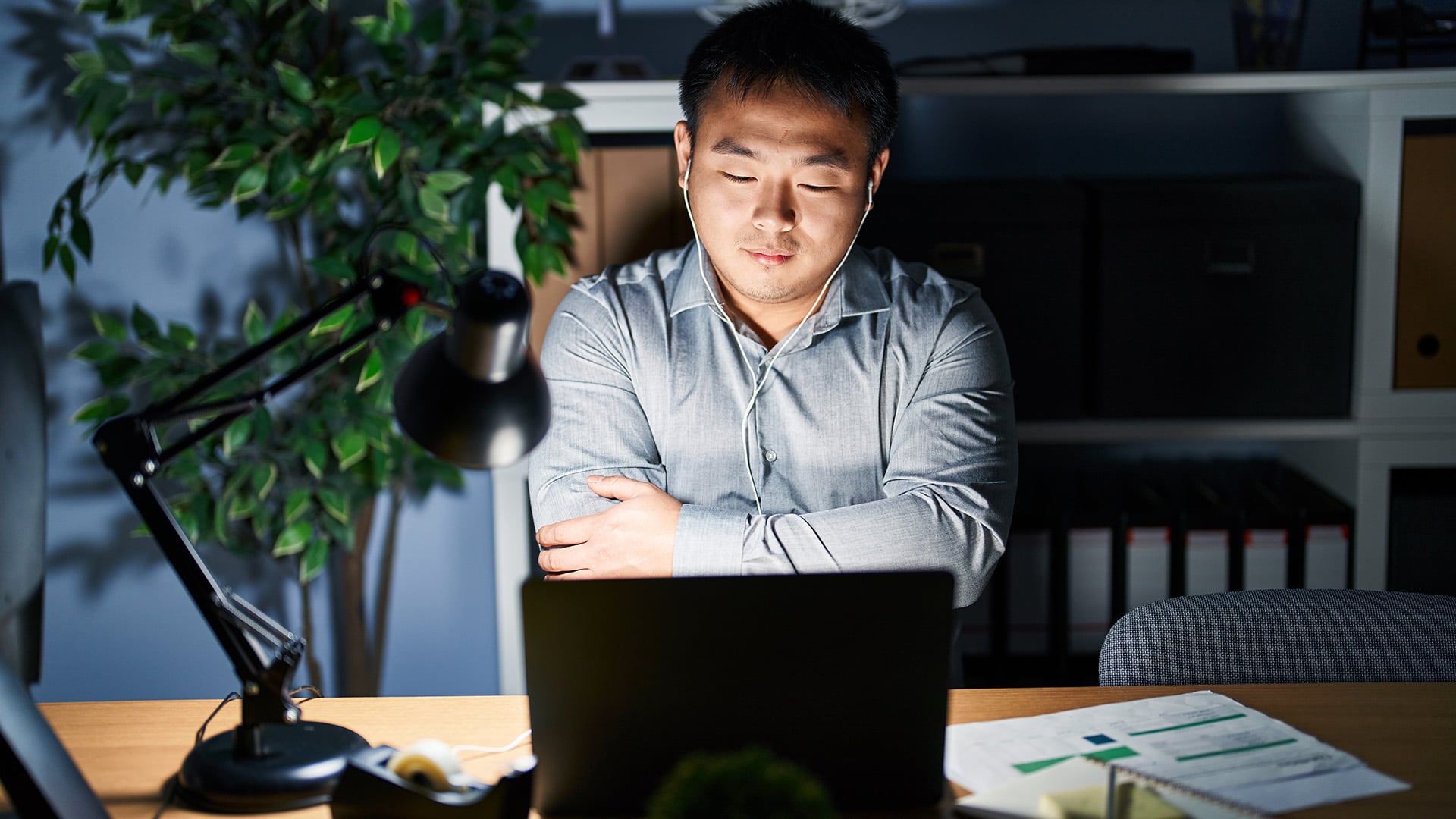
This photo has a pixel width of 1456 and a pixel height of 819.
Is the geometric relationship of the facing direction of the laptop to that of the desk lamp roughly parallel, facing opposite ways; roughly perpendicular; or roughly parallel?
roughly perpendicular

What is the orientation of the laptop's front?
away from the camera

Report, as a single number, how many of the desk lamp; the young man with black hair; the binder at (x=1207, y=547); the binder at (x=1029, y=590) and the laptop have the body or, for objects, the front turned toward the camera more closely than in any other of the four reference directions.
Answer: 3

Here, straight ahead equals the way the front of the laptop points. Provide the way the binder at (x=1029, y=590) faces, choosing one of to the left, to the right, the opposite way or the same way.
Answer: the opposite way

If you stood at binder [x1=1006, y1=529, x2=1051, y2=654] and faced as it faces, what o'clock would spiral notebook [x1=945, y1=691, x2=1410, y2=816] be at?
The spiral notebook is roughly at 12 o'clock from the binder.

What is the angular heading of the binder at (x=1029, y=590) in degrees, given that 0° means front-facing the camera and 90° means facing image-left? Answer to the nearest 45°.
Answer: approximately 0°

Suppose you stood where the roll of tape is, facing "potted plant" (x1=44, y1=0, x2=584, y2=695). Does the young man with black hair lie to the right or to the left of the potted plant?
right

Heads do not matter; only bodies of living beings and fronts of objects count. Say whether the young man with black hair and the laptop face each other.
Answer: yes

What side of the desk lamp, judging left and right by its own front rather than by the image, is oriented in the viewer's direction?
right

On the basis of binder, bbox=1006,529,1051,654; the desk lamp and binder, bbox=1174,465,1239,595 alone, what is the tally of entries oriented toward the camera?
2

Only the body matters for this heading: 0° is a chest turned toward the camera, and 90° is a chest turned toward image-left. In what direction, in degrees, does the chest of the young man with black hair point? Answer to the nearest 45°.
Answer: approximately 0°
